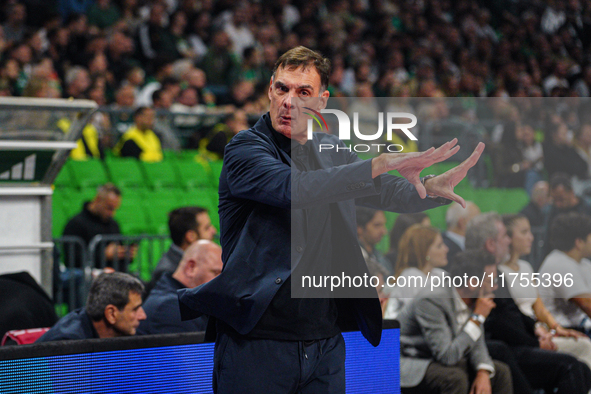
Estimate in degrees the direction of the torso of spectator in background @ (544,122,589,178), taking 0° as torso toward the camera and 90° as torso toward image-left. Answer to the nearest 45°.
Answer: approximately 315°

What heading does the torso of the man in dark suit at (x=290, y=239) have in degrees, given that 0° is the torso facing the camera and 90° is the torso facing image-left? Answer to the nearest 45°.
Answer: approximately 315°

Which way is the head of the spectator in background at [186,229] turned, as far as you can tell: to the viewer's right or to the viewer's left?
to the viewer's right

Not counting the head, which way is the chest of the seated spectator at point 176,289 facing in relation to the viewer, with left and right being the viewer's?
facing to the right of the viewer

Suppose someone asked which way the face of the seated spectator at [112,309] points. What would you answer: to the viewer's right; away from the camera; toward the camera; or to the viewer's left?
to the viewer's right
